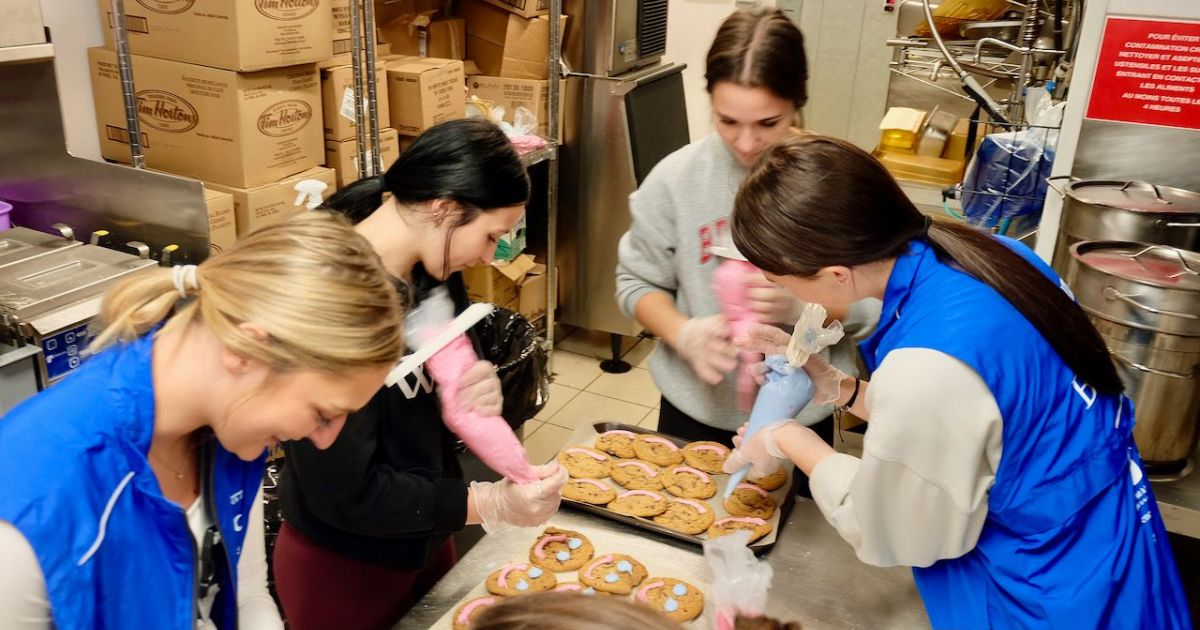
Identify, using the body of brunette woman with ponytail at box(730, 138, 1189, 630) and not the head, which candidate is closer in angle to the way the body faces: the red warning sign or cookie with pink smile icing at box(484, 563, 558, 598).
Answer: the cookie with pink smile icing

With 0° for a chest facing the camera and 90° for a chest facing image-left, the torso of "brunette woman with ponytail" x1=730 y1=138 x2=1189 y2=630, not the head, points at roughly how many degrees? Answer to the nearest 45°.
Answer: approximately 90°

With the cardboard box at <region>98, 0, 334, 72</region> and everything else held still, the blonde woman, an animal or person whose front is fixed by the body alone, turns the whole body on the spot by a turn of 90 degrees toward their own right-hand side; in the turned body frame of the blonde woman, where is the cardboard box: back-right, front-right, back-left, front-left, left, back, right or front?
back-right

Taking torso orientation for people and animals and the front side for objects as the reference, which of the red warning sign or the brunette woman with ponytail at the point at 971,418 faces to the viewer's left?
the brunette woman with ponytail

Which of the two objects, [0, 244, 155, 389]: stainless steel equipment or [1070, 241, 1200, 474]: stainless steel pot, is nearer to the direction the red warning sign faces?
the stainless steel pot

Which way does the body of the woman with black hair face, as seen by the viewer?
to the viewer's right

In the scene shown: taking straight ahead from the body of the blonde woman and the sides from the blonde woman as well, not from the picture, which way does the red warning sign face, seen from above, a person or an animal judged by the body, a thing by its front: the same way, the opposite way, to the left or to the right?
to the right

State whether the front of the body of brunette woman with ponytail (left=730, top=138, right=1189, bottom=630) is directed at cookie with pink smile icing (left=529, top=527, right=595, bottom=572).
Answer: yes

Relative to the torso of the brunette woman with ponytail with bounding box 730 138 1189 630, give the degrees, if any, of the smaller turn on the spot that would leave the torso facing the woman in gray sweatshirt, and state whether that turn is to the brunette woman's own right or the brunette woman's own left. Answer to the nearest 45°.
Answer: approximately 45° to the brunette woman's own right

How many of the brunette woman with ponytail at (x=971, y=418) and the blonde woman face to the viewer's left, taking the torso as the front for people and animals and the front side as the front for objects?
1
